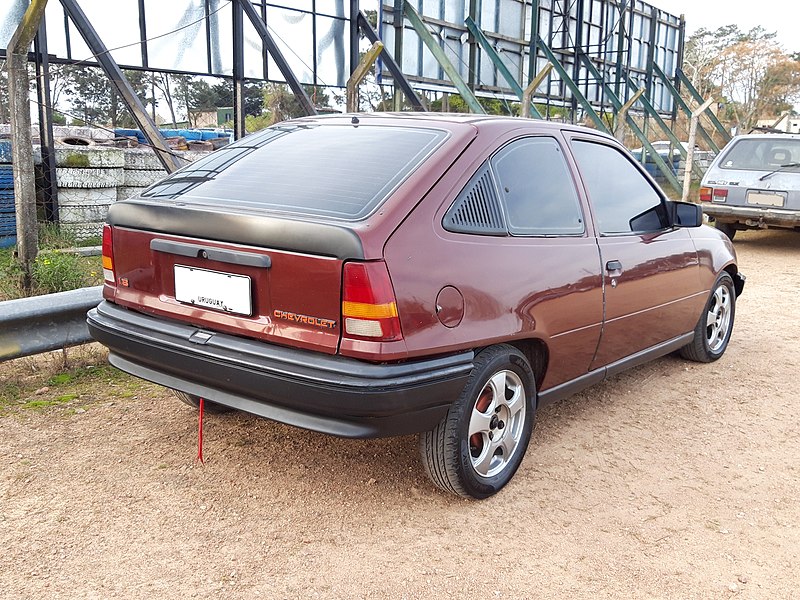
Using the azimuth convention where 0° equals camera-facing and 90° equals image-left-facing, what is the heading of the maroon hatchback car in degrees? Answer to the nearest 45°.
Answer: approximately 225°

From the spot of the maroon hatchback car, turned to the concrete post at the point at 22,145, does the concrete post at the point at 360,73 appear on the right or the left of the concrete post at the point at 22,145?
right

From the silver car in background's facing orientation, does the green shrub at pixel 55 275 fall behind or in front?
behind

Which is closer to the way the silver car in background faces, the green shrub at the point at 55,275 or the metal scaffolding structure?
the metal scaffolding structure

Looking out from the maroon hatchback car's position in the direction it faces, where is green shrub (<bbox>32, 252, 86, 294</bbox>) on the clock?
The green shrub is roughly at 9 o'clock from the maroon hatchback car.

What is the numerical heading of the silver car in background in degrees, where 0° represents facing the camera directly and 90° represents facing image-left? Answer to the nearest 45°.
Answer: approximately 180°

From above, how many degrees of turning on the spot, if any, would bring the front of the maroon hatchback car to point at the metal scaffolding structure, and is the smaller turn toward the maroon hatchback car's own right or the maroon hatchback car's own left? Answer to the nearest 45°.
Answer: approximately 45° to the maroon hatchback car's own left

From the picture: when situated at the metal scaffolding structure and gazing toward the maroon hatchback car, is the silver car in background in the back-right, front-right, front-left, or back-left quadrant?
front-left

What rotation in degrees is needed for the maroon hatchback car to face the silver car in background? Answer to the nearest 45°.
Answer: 0° — it already faces it

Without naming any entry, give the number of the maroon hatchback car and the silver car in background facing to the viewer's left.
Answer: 0

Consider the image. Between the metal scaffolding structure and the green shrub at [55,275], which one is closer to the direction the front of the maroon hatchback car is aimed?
the metal scaffolding structure

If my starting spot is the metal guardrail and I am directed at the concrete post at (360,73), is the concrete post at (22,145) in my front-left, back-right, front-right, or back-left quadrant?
front-left

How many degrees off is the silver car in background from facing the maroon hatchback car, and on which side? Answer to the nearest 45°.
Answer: approximately 180°

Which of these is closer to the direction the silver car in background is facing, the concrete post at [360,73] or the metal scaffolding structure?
the metal scaffolding structure
